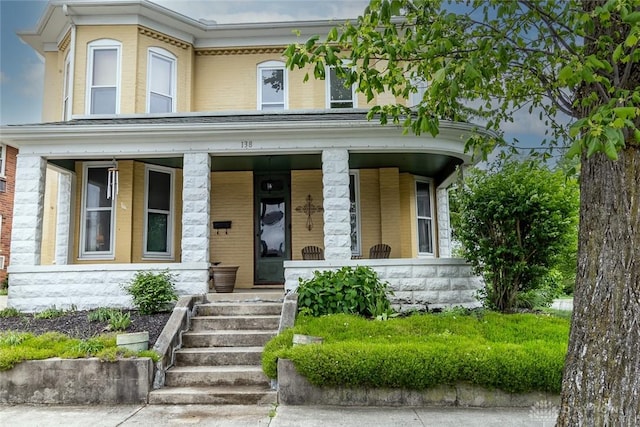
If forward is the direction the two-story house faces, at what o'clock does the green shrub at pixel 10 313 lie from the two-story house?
The green shrub is roughly at 2 o'clock from the two-story house.

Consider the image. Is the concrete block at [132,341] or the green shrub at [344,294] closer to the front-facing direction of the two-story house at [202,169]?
the concrete block

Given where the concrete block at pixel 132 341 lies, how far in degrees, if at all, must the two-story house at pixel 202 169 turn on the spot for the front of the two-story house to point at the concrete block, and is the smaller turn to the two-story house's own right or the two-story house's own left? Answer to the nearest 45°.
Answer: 0° — it already faces it

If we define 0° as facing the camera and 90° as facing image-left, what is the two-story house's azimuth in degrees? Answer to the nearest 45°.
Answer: approximately 0°

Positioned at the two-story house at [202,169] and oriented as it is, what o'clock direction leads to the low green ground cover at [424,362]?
The low green ground cover is roughly at 11 o'clock from the two-story house.
